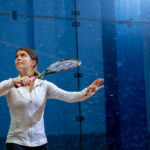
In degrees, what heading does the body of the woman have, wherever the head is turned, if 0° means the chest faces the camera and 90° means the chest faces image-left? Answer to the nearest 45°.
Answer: approximately 0°
